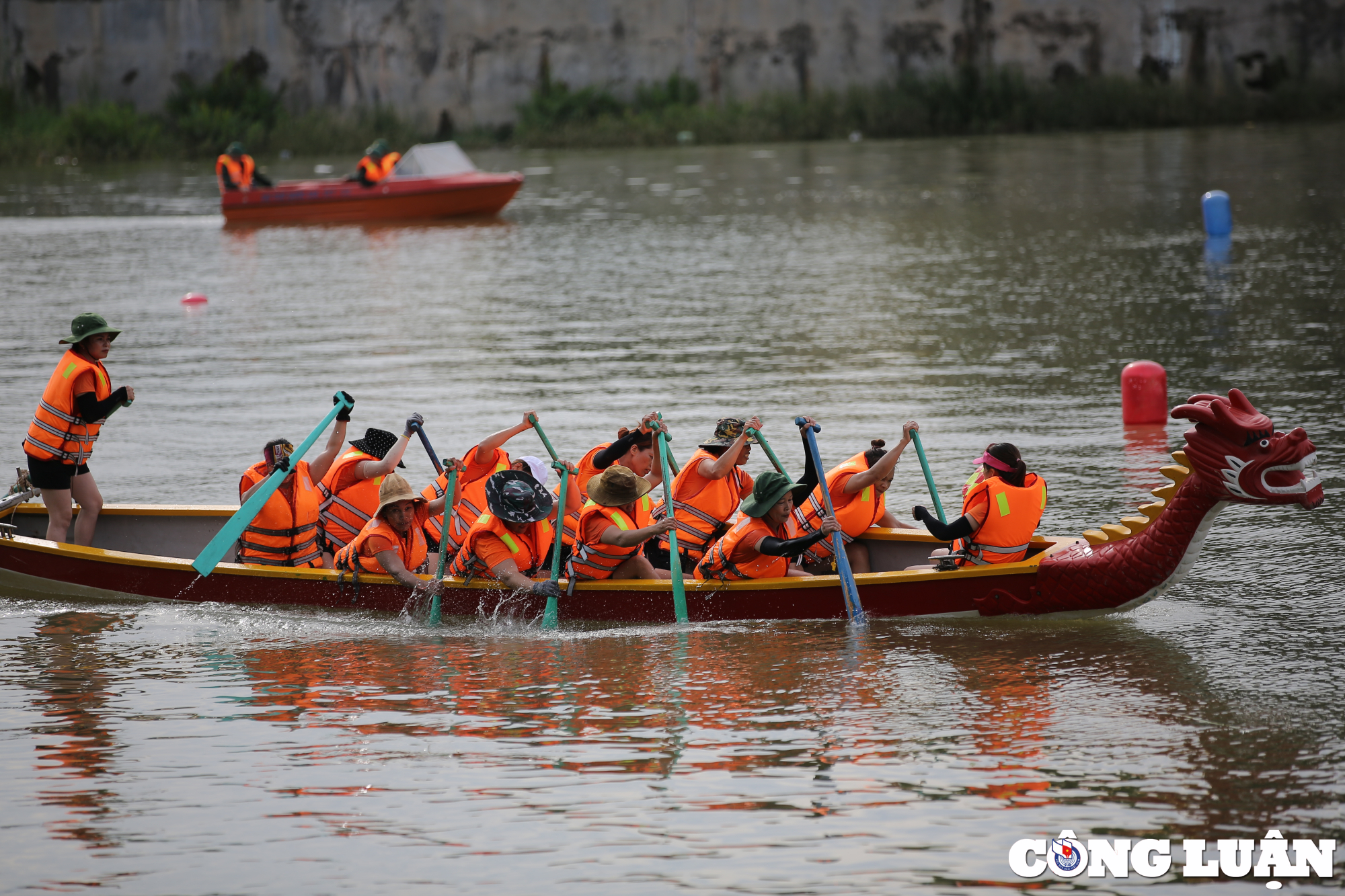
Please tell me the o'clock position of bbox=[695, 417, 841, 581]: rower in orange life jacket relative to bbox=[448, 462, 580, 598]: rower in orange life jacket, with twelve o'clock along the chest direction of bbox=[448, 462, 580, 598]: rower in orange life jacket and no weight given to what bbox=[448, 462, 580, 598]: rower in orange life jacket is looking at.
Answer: bbox=[695, 417, 841, 581]: rower in orange life jacket is roughly at 11 o'clock from bbox=[448, 462, 580, 598]: rower in orange life jacket.

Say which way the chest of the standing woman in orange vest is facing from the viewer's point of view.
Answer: to the viewer's right

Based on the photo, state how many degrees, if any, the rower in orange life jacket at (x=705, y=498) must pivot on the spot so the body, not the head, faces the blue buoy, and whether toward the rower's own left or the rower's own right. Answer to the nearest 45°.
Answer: approximately 45° to the rower's own left

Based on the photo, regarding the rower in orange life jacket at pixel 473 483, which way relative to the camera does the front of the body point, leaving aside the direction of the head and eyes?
to the viewer's right

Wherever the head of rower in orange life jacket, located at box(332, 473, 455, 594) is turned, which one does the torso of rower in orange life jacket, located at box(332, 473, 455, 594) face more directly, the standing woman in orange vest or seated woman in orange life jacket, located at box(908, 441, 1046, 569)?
the seated woman in orange life jacket

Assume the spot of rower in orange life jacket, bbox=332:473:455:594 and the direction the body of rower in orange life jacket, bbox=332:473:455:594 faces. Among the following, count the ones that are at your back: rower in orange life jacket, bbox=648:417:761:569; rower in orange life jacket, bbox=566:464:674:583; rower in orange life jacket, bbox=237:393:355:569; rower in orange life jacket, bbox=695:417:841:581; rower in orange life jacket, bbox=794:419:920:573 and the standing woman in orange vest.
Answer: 2

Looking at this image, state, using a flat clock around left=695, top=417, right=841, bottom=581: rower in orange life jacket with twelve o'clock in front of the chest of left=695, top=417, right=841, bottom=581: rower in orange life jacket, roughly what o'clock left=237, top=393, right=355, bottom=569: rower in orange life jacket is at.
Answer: left=237, top=393, right=355, bottom=569: rower in orange life jacket is roughly at 5 o'clock from left=695, top=417, right=841, bottom=581: rower in orange life jacket.

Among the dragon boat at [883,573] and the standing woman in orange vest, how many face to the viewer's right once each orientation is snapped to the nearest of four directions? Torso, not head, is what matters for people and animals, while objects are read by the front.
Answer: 2

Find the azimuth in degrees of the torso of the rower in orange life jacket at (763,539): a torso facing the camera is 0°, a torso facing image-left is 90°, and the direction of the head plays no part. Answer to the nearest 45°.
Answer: approximately 315°

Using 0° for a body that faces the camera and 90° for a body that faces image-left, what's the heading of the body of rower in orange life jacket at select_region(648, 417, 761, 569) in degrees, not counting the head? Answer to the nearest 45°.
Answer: approximately 270°

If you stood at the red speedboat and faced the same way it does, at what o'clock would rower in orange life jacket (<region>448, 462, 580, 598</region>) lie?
The rower in orange life jacket is roughly at 3 o'clock from the red speedboat.

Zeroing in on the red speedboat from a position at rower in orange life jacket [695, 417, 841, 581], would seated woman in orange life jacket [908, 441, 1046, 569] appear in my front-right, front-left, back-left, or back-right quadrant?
back-right
